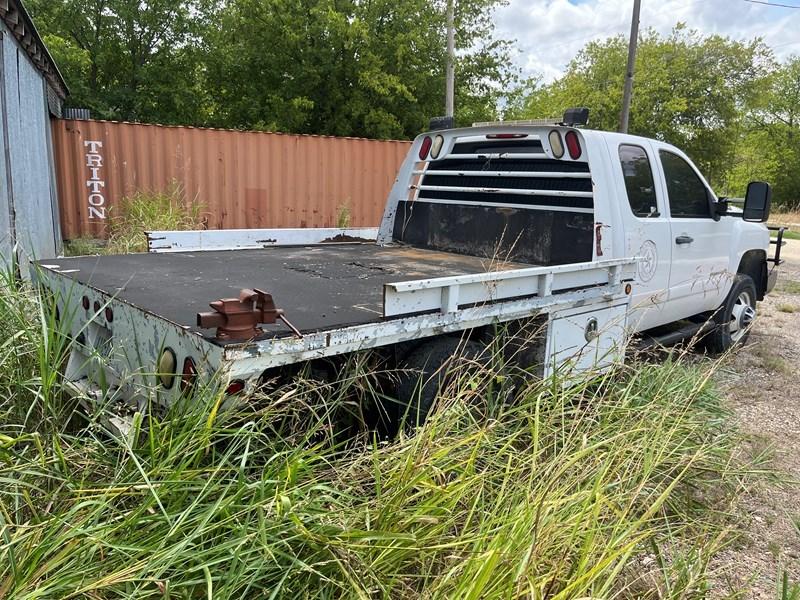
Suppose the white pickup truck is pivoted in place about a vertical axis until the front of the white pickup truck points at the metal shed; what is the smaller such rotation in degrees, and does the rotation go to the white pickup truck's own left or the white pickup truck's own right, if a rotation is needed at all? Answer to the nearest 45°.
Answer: approximately 90° to the white pickup truck's own left

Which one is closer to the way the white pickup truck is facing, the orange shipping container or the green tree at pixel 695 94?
the green tree

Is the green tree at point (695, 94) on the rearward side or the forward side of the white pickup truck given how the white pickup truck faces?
on the forward side

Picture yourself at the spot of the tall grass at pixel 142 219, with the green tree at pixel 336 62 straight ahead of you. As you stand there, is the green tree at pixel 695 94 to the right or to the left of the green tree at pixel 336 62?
right

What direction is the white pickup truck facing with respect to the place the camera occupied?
facing away from the viewer and to the right of the viewer

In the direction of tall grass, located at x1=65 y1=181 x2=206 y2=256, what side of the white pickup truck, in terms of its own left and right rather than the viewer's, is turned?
left

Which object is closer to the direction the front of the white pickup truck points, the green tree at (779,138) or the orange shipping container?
the green tree

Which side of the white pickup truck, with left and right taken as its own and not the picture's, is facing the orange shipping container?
left

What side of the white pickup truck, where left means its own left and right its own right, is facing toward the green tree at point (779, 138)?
front

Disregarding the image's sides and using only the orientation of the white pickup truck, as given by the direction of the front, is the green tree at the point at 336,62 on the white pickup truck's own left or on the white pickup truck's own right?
on the white pickup truck's own left

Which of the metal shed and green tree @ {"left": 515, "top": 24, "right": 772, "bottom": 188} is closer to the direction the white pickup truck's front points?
the green tree

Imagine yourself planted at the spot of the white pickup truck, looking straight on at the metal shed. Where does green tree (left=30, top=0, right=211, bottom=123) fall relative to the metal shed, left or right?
right

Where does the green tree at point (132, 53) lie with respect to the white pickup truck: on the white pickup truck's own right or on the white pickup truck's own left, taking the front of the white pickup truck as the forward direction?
on the white pickup truck's own left
